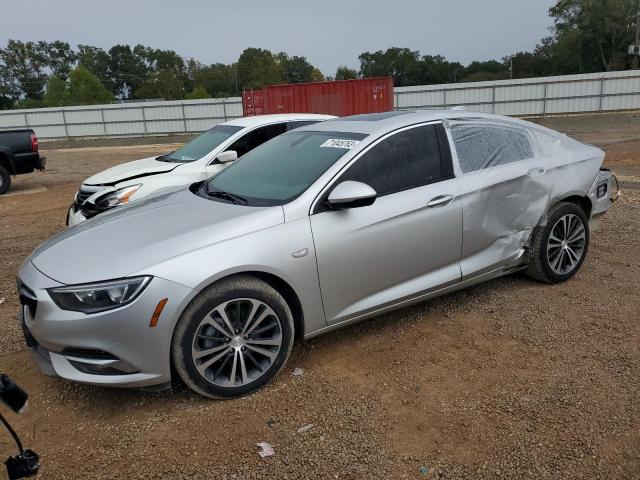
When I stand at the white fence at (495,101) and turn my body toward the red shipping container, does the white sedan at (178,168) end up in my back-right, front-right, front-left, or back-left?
front-left

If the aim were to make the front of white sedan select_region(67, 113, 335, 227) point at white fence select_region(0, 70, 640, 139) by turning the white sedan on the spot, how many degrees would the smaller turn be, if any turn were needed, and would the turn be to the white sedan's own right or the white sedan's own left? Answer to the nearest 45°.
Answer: approximately 180°

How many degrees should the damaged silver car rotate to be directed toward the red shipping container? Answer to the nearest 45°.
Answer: approximately 135° to its right

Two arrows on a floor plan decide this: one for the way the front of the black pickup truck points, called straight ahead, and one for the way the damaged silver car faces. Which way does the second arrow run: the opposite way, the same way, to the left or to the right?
the same way

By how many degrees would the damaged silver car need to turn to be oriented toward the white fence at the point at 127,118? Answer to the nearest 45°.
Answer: approximately 135° to its right

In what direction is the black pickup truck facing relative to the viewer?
to the viewer's left

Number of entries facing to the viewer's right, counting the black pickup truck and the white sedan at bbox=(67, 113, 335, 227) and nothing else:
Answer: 0

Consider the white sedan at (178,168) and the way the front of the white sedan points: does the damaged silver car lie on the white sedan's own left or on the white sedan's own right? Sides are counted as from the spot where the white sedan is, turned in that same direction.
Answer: on the white sedan's own left

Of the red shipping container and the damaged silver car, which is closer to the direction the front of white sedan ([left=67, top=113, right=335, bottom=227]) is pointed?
the damaged silver car

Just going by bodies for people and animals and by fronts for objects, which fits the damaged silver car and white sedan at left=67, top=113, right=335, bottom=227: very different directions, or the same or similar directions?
same or similar directions

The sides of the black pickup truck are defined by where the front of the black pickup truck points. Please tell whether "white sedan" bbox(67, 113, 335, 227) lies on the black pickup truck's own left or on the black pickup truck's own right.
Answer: on the black pickup truck's own left

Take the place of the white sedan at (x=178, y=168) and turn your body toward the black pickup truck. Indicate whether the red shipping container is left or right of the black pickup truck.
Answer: right

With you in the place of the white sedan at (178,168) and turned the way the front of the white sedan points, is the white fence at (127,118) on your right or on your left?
on your right
